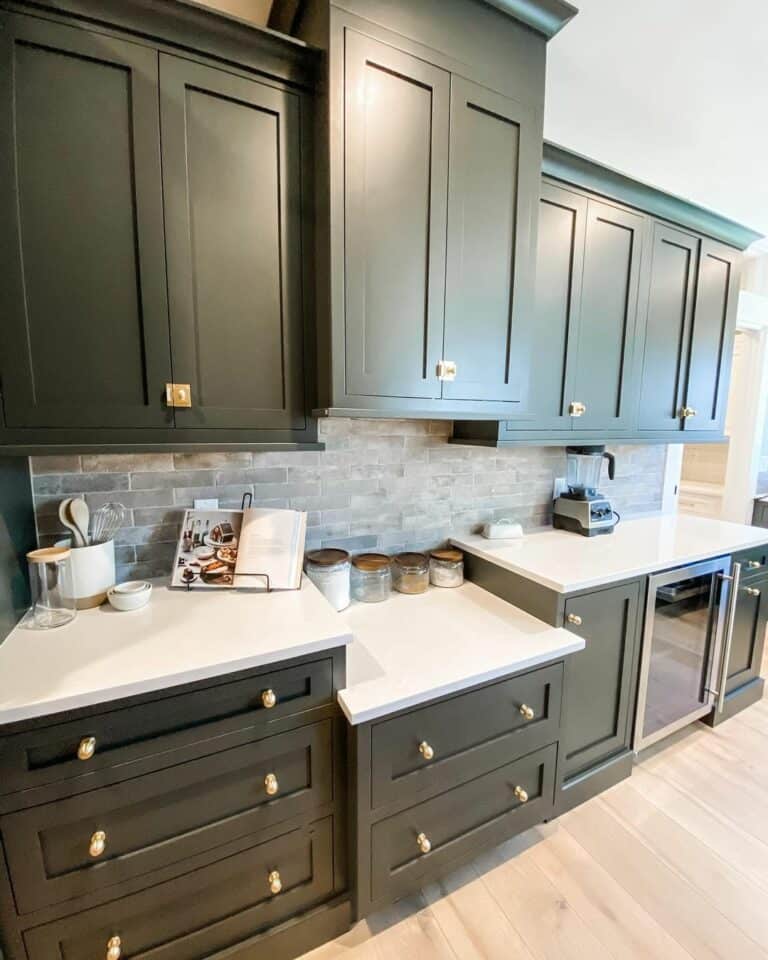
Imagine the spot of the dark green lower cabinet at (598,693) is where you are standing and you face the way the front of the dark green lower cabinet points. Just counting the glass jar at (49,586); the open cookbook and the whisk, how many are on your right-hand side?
3

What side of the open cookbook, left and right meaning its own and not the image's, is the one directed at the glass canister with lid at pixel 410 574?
left

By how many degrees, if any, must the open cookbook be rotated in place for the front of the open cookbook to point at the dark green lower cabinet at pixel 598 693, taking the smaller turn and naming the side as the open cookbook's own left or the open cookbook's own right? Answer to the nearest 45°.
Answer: approximately 90° to the open cookbook's own left

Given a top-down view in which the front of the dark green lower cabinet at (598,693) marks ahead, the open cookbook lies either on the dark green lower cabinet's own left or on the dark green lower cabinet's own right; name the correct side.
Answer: on the dark green lower cabinet's own right

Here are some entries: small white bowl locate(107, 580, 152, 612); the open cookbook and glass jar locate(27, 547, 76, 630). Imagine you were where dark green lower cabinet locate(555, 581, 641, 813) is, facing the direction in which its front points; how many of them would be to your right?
3

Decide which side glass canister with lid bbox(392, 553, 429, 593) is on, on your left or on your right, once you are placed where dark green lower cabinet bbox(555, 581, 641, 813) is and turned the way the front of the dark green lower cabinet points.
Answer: on your right

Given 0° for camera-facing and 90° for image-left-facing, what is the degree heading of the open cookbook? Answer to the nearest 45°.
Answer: approximately 0°

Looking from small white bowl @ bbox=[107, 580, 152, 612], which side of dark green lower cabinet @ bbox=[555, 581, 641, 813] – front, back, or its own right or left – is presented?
right

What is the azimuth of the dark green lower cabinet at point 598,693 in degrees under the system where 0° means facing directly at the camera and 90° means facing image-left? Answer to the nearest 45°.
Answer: approximately 315°
